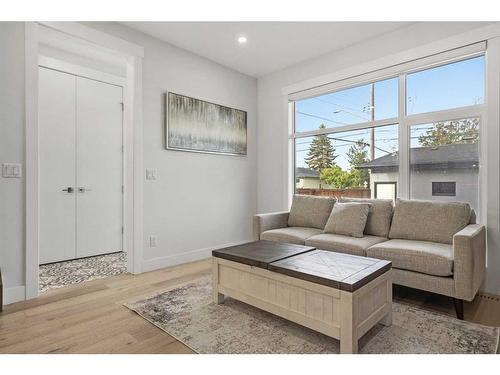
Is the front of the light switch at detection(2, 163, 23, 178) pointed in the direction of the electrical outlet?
no

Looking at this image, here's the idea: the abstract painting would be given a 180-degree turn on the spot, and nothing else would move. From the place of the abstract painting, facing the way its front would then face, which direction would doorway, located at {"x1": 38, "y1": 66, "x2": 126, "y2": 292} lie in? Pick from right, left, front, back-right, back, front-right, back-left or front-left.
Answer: front-left

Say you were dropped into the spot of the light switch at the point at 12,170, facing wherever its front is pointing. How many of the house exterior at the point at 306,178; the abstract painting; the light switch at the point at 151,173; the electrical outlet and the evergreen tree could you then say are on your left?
5

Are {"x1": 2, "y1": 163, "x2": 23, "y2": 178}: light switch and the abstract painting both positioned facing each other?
no

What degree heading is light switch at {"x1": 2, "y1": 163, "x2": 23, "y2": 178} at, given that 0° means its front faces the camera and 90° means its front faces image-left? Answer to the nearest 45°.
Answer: approximately 0°

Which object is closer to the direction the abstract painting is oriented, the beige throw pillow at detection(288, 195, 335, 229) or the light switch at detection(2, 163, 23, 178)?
the beige throw pillow

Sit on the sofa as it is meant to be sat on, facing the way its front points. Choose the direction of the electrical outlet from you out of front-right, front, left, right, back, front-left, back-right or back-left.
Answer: front-right

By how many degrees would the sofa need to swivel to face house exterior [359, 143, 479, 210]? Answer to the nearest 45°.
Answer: approximately 180°

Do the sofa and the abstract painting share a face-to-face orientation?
no

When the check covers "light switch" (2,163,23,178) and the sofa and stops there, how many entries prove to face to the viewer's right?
0

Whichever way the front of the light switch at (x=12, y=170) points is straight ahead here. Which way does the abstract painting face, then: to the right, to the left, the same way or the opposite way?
the same way

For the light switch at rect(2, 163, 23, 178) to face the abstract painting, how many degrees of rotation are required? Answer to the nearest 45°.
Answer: approximately 90° to its left

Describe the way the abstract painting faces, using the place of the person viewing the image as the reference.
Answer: facing the viewer and to the right of the viewer

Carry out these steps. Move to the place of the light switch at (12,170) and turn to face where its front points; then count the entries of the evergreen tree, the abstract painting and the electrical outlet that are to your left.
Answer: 3

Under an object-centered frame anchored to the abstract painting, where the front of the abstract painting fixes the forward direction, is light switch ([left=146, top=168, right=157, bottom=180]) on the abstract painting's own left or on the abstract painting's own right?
on the abstract painting's own right

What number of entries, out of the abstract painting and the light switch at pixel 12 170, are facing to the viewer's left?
0
